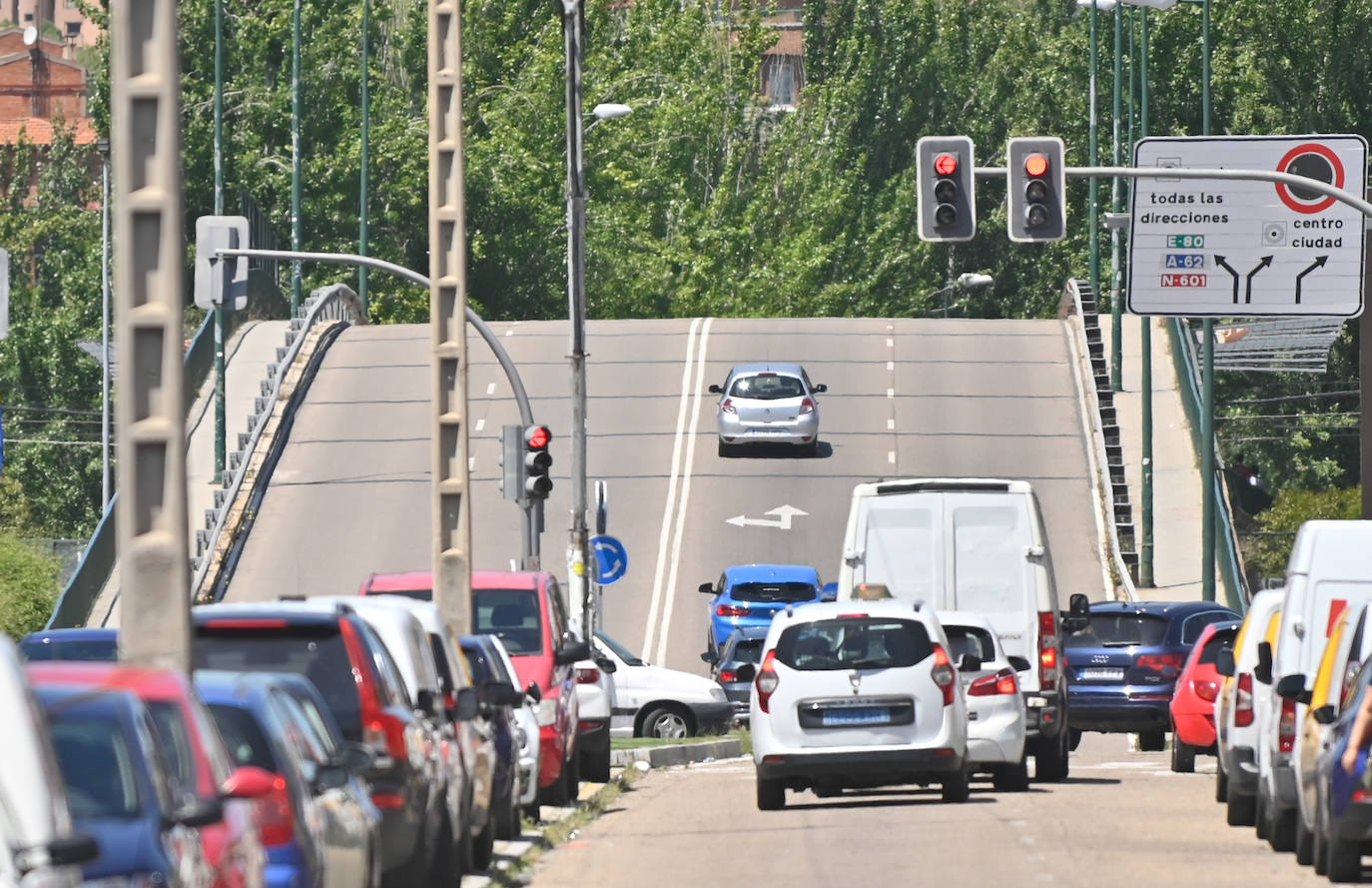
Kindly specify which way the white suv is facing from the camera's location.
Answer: facing away from the viewer

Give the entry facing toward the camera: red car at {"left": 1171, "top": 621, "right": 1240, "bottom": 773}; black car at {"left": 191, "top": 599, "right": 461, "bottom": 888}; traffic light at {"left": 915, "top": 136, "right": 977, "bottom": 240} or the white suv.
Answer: the traffic light

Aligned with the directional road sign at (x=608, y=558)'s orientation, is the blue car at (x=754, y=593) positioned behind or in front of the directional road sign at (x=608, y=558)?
behind

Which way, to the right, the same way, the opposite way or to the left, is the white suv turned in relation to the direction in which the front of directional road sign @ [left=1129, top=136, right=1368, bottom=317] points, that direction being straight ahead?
the opposite way

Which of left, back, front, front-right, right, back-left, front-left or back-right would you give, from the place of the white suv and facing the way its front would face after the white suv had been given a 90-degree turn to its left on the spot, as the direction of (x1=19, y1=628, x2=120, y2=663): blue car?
front

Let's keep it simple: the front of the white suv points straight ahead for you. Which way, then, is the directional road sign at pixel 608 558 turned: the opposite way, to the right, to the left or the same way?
the opposite way

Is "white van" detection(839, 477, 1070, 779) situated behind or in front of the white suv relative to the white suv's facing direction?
in front

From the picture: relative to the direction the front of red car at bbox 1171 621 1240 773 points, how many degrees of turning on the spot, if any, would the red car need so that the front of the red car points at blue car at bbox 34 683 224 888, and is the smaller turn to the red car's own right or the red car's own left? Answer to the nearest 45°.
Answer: approximately 180°

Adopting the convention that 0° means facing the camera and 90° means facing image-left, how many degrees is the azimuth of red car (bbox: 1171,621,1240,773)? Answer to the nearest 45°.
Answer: approximately 180°

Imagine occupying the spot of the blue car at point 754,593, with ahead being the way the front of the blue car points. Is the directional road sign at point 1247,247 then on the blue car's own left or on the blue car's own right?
on the blue car's own right

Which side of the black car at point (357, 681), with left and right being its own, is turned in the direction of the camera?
back

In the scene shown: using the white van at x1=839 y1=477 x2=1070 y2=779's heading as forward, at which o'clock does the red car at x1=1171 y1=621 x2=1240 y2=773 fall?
The red car is roughly at 3 o'clock from the white van.

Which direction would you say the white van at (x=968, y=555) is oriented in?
away from the camera
